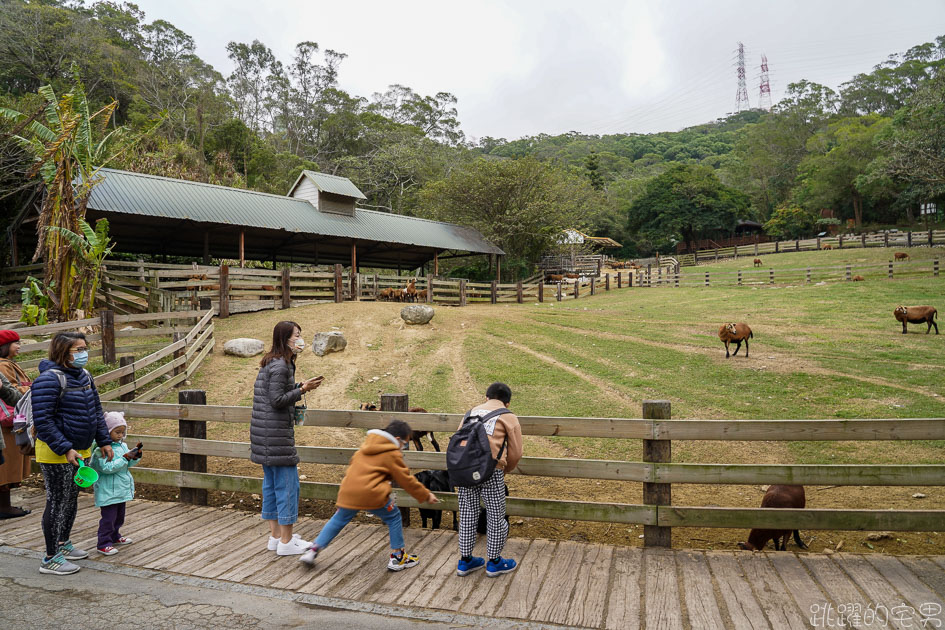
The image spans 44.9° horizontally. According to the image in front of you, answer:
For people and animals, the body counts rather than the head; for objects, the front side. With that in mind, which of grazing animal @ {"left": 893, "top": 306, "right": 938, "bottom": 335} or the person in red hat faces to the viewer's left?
the grazing animal

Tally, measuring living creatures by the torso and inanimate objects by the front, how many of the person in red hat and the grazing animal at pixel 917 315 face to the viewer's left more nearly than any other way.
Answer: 1

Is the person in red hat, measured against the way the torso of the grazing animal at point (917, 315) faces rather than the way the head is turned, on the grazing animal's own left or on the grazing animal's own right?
on the grazing animal's own left

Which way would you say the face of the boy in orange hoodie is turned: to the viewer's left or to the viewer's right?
to the viewer's right

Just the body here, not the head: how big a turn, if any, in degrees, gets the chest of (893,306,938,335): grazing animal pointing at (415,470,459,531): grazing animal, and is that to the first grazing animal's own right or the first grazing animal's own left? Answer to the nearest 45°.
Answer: approximately 90° to the first grazing animal's own left

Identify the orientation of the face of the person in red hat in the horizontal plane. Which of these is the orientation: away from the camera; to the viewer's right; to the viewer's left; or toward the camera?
to the viewer's right

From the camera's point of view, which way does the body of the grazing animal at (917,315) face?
to the viewer's left

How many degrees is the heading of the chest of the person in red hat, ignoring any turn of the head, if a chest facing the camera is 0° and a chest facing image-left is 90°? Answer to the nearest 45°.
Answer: approximately 270°
